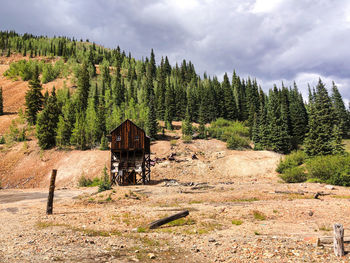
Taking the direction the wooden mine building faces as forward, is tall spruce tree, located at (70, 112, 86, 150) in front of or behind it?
behind

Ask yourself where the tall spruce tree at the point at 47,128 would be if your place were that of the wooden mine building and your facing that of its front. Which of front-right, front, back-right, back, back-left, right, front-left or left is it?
back-right

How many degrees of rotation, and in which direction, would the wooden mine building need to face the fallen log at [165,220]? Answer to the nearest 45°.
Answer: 0° — it already faces it

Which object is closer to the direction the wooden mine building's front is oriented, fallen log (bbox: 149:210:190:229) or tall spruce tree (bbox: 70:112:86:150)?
the fallen log

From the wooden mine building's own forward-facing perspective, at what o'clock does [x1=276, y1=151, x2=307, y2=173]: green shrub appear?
The green shrub is roughly at 9 o'clock from the wooden mine building.

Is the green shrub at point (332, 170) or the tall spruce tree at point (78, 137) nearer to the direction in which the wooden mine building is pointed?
the green shrub

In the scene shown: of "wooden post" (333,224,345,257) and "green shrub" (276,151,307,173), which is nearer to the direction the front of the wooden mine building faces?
the wooden post

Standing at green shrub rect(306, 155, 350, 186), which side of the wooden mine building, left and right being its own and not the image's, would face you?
left

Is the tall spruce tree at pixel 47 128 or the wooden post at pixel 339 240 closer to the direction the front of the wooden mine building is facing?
the wooden post

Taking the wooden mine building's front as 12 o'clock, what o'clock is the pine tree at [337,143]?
The pine tree is roughly at 9 o'clock from the wooden mine building.

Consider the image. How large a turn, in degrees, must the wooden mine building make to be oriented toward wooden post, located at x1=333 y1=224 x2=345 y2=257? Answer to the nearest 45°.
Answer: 0° — it already faces it

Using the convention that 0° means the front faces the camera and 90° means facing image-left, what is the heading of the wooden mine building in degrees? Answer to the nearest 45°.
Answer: approximately 0°
